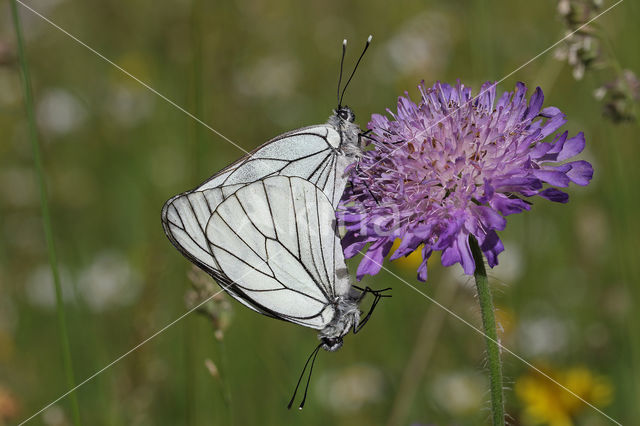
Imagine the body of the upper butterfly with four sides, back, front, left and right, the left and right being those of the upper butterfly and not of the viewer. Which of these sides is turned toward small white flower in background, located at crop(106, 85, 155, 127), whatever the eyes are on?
left

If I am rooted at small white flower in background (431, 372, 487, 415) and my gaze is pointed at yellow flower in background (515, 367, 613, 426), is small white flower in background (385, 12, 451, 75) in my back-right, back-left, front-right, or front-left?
back-left

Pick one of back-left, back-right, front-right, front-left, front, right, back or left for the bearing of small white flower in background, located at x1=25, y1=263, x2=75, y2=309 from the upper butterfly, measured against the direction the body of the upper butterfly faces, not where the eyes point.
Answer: back-left
